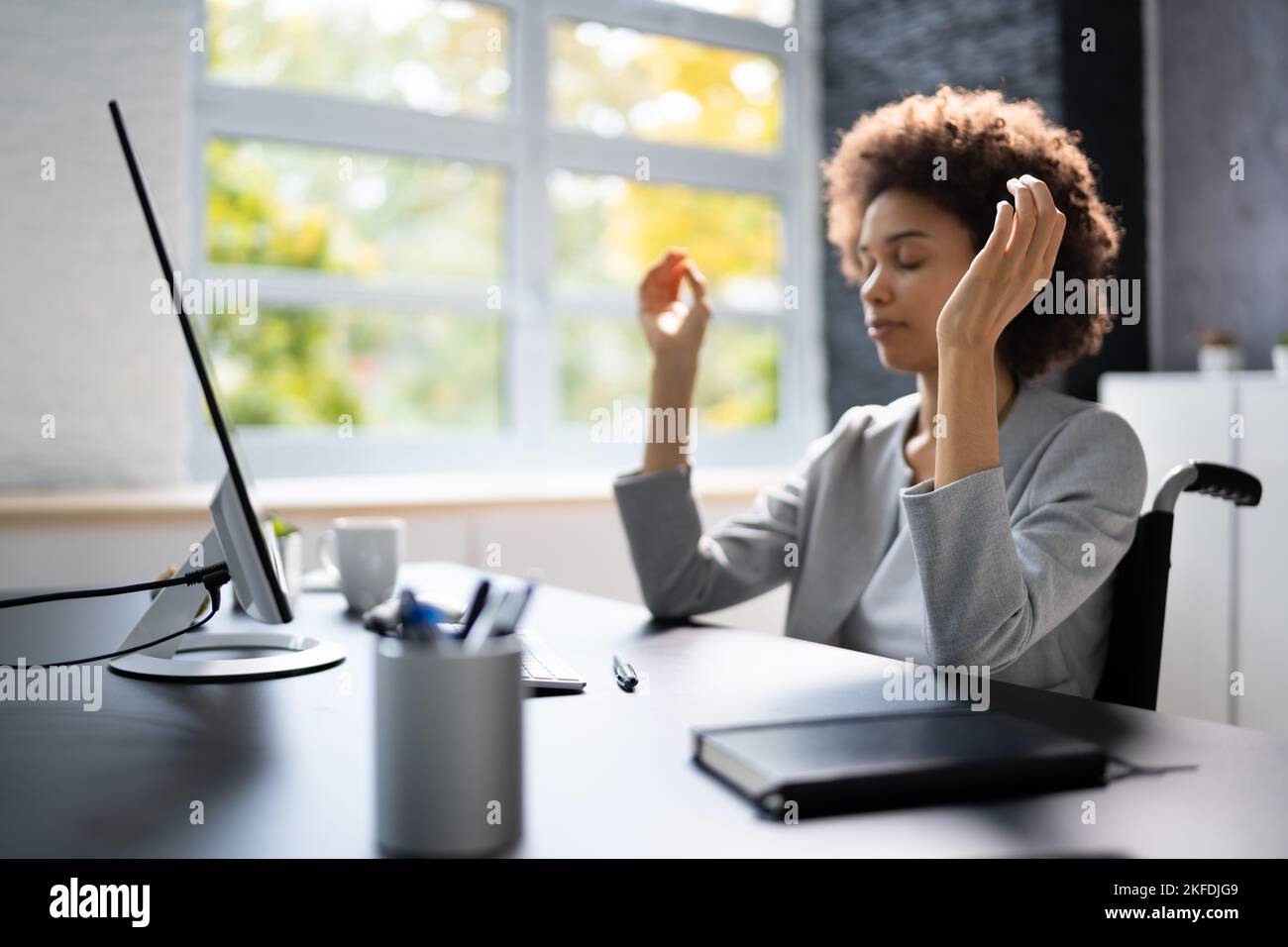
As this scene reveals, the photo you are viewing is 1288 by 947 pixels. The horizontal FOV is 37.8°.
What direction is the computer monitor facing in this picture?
to the viewer's right

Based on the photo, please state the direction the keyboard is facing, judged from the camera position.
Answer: facing to the right of the viewer

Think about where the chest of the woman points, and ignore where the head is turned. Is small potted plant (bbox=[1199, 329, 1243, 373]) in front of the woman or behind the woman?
behind

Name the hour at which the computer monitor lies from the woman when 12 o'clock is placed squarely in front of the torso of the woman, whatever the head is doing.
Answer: The computer monitor is roughly at 12 o'clock from the woman.

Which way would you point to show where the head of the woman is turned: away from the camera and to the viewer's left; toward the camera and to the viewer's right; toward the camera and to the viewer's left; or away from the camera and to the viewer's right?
toward the camera and to the viewer's left

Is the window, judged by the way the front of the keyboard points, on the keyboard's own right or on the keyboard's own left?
on the keyboard's own left

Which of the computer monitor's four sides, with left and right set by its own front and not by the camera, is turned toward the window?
left

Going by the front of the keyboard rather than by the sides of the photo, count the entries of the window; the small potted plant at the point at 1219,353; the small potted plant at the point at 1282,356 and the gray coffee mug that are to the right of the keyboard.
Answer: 0

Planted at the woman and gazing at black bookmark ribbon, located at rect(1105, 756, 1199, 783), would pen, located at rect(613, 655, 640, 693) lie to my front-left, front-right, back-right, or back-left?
front-right

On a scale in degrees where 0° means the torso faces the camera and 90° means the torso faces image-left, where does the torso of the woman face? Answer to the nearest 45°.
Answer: approximately 45°

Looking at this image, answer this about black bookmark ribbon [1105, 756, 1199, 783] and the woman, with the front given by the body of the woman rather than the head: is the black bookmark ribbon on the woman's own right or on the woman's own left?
on the woman's own left

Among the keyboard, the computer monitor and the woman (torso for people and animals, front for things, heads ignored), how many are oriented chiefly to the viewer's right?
2

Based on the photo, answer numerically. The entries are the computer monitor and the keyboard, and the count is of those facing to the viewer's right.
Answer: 2
